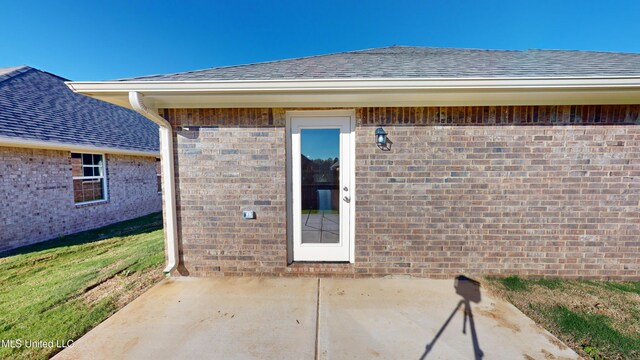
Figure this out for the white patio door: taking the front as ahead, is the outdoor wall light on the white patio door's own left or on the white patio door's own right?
on the white patio door's own left

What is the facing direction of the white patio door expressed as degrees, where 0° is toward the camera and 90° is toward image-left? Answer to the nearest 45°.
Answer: approximately 0°
